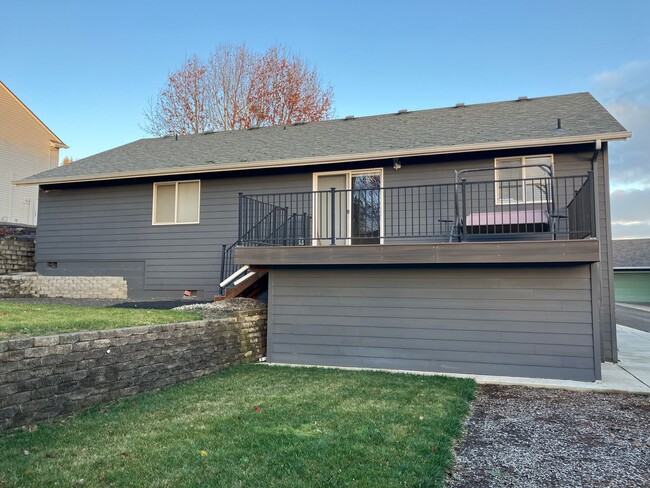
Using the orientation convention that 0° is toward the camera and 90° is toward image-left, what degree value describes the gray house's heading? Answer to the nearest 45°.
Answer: approximately 180°

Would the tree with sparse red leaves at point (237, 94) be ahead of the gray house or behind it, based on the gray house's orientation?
ahead

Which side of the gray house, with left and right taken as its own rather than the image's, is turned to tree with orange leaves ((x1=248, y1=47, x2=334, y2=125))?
front

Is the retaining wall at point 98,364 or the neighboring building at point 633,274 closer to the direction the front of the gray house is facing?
the neighboring building

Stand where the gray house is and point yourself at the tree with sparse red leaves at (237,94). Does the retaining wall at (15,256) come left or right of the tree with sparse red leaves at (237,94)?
left

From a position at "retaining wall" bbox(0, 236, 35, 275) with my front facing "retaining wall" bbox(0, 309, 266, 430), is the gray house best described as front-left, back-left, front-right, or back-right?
front-left

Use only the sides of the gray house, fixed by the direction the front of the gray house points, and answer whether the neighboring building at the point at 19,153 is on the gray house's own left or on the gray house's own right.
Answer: on the gray house's own left

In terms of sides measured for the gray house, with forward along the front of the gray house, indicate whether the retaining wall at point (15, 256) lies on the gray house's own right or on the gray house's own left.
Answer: on the gray house's own left
